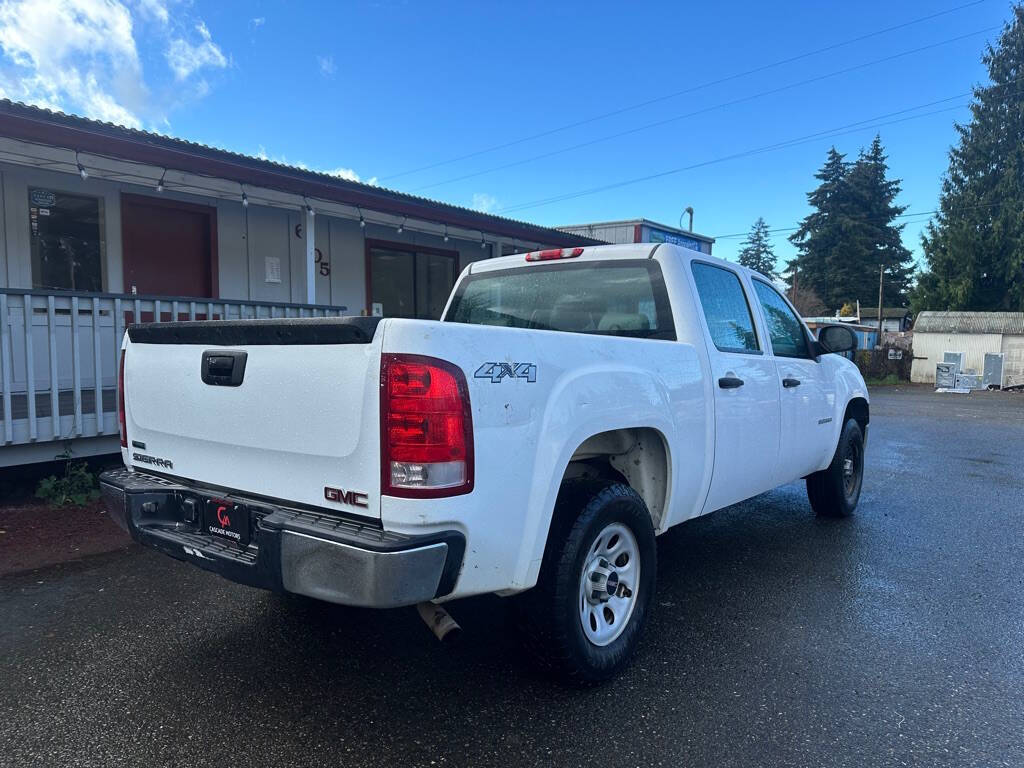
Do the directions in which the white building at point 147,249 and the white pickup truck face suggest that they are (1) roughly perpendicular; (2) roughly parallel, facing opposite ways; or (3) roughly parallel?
roughly perpendicular

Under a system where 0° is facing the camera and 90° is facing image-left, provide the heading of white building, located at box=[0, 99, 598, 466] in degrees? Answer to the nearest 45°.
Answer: approximately 315°

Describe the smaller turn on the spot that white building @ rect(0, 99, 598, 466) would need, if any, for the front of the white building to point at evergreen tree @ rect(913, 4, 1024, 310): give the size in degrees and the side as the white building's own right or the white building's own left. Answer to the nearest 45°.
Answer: approximately 90° to the white building's own left

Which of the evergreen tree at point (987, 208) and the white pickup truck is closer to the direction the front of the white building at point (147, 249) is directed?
the white pickup truck

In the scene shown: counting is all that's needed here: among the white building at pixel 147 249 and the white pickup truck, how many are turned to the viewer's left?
0

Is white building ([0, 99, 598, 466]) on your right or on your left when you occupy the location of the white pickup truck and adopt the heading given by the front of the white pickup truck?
on your left

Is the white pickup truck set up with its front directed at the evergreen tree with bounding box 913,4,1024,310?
yes

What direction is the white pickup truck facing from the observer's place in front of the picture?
facing away from the viewer and to the right of the viewer

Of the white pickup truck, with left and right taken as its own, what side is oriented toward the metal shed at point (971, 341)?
front

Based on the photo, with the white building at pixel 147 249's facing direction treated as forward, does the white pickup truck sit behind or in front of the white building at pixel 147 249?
in front

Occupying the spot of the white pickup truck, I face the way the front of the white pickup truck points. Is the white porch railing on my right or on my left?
on my left

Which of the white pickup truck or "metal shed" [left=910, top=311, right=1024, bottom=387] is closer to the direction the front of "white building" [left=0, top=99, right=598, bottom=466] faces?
the white pickup truck
